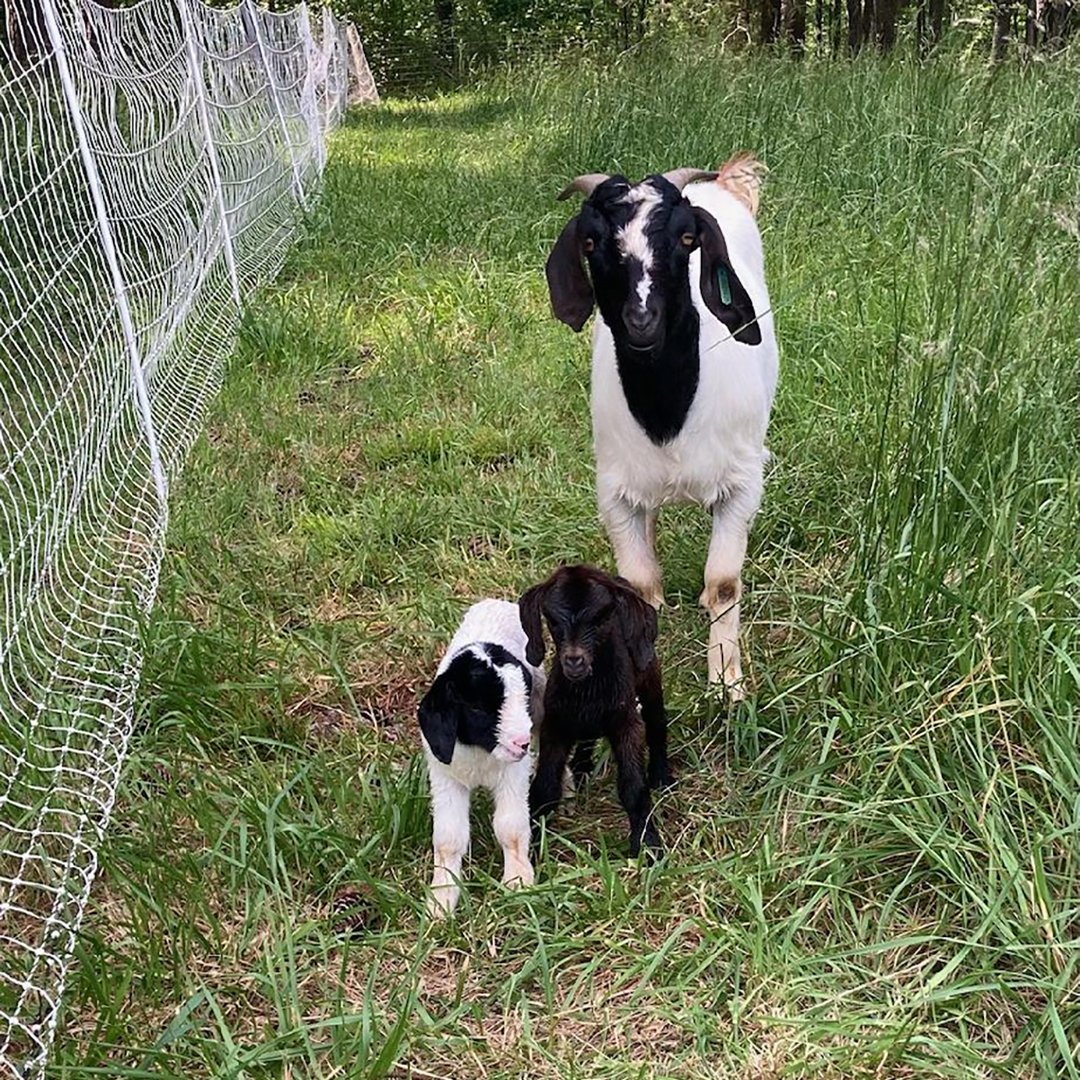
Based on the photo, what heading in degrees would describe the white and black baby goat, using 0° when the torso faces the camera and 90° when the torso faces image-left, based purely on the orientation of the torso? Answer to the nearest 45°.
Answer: approximately 0°

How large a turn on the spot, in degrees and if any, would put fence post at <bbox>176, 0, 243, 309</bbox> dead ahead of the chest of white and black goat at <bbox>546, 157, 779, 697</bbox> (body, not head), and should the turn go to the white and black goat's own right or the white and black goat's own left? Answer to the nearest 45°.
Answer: approximately 135° to the white and black goat's own right

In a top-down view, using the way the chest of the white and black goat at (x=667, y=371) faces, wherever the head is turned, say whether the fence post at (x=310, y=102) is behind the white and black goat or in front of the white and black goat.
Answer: behind

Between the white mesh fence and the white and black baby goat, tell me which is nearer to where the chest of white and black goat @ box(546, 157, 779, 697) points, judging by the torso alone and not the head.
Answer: the white and black baby goat

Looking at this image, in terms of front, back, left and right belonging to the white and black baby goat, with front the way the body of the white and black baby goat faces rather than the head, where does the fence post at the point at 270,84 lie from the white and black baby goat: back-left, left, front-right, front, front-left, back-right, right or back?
back

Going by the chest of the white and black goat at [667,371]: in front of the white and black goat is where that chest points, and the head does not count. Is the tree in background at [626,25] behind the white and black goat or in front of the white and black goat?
behind

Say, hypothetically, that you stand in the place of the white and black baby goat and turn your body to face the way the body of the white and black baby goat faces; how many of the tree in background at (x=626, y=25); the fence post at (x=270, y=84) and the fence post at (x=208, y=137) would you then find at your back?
3

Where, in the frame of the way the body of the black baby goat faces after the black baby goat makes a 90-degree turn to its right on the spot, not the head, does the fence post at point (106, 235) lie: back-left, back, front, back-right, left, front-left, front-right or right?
front-right

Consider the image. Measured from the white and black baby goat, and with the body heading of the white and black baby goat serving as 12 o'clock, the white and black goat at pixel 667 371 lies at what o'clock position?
The white and black goat is roughly at 7 o'clock from the white and black baby goat.

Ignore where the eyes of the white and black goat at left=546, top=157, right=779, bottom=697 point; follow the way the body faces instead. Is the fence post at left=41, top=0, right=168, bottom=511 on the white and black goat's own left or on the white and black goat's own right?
on the white and black goat's own right
